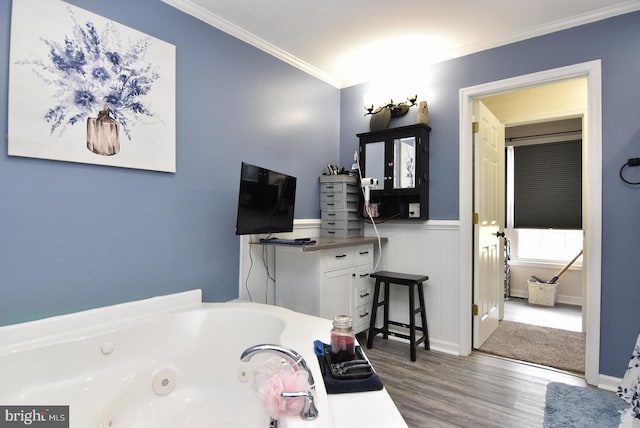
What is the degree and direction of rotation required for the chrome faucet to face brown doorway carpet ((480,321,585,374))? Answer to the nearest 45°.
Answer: approximately 135° to its right

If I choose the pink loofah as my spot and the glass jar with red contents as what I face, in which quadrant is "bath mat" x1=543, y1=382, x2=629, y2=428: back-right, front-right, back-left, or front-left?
front-right

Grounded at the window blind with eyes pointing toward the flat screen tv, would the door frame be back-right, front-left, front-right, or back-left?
front-left

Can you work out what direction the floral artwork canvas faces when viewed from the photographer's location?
facing the viewer and to the right of the viewer

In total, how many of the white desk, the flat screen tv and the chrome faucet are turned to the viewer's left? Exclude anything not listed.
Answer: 1

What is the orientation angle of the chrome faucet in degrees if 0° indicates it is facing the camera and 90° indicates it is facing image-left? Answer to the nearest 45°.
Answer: approximately 90°

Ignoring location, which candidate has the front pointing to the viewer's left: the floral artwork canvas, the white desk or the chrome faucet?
the chrome faucet

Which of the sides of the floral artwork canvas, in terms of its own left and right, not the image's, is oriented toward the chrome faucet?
front

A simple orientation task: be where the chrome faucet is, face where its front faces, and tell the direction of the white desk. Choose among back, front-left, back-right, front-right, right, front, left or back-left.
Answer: right

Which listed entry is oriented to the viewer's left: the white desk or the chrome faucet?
the chrome faucet

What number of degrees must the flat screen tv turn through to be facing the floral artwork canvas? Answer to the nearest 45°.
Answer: approximately 90° to its right

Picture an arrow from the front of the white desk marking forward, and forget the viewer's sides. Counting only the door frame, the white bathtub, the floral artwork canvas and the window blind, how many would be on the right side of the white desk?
2

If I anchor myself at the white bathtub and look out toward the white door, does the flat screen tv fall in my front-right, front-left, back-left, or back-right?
front-left

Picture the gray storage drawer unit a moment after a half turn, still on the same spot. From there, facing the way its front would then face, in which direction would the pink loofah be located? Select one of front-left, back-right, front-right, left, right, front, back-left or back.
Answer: back-right
